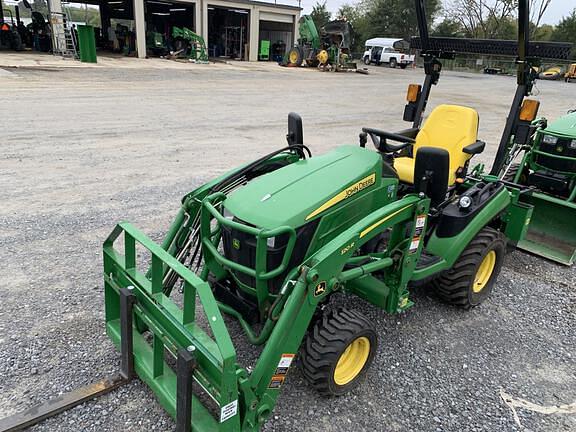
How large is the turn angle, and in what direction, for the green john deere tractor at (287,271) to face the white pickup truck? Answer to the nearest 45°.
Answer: approximately 135° to its right

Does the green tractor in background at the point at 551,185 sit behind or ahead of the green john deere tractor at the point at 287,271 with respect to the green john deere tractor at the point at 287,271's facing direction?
behind

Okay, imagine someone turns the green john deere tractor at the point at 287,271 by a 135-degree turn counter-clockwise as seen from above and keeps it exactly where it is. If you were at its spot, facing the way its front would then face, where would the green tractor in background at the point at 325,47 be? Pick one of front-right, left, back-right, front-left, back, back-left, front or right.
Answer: left

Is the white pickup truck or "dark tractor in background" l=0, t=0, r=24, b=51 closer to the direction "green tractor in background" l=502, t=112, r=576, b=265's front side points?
the dark tractor in background

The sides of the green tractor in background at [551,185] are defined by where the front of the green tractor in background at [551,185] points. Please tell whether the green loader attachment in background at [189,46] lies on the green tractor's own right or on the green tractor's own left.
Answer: on the green tractor's own right

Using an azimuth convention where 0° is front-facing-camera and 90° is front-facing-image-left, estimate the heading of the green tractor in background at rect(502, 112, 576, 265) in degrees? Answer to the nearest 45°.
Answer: approximately 45°
